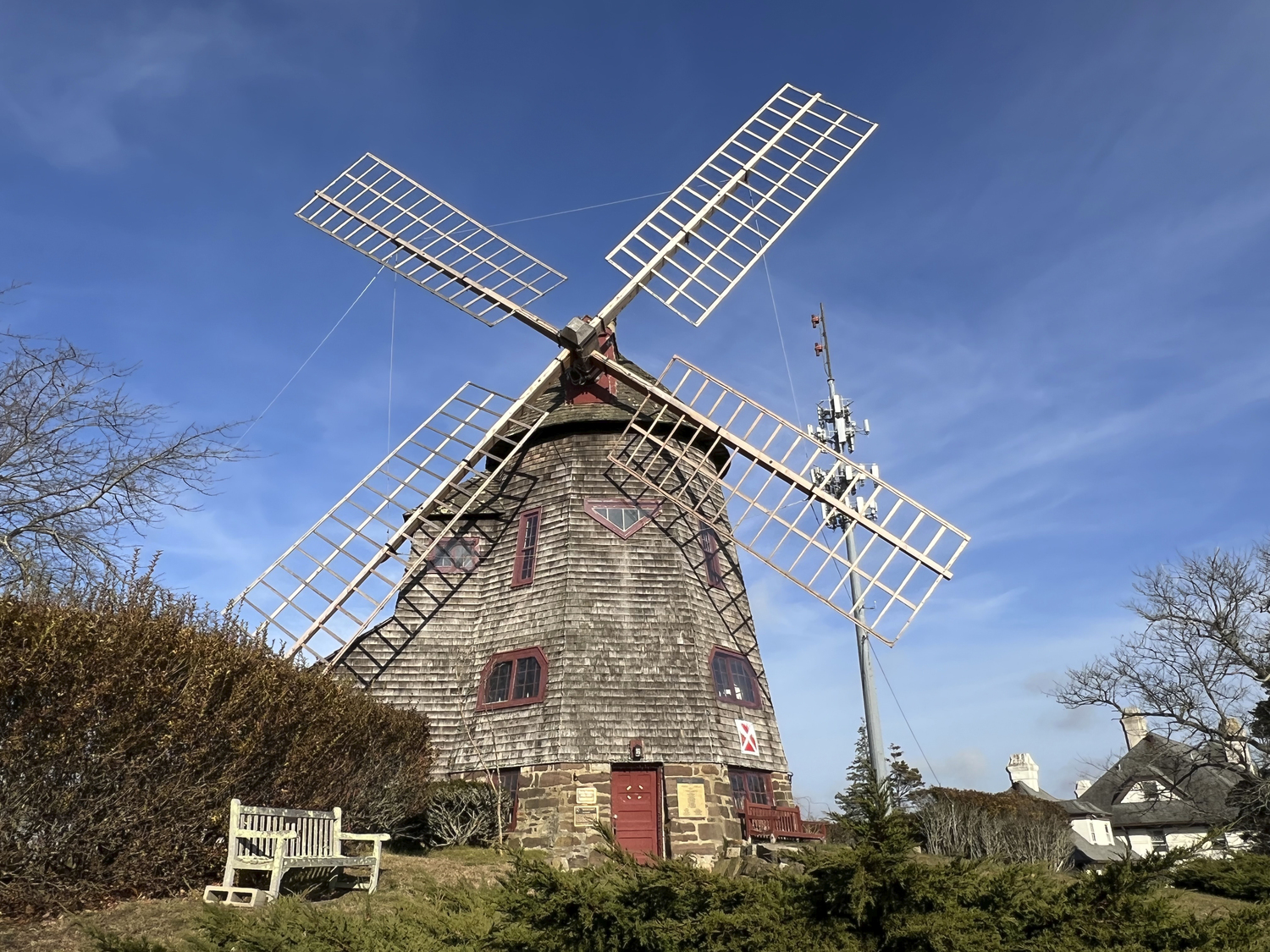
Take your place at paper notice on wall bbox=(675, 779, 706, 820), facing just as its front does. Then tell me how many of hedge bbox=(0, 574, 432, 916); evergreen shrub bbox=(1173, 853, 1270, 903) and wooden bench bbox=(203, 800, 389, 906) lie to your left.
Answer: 1

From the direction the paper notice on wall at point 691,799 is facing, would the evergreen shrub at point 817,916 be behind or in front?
in front

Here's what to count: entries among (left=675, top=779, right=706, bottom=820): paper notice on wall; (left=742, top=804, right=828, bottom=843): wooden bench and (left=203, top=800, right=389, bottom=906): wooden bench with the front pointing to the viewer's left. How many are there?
0

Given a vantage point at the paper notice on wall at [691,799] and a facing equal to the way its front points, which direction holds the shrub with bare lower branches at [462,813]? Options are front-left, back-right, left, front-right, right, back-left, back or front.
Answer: right

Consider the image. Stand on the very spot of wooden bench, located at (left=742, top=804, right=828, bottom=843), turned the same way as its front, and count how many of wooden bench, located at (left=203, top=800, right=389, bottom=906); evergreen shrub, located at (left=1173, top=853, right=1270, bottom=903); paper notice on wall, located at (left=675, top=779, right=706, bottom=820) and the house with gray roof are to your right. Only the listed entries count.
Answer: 2

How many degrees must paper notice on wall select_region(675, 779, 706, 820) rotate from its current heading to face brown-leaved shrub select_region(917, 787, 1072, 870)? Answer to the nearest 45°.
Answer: approximately 135° to its left

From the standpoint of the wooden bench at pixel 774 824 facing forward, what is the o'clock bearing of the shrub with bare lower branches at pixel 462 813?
The shrub with bare lower branches is roughly at 4 o'clock from the wooden bench.

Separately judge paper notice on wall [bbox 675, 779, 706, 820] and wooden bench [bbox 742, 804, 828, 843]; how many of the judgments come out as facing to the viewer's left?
0

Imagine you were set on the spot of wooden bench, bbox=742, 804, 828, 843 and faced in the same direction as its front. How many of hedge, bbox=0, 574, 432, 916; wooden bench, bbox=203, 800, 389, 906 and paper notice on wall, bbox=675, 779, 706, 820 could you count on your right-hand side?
3

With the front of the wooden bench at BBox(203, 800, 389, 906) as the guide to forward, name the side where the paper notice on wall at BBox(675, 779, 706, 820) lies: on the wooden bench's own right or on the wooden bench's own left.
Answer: on the wooden bench's own left

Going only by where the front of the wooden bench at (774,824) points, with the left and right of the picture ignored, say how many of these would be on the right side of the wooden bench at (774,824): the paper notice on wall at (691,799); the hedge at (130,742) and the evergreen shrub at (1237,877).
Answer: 2

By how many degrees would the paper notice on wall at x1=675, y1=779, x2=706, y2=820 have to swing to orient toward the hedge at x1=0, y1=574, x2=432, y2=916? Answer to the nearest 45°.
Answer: approximately 45° to its right

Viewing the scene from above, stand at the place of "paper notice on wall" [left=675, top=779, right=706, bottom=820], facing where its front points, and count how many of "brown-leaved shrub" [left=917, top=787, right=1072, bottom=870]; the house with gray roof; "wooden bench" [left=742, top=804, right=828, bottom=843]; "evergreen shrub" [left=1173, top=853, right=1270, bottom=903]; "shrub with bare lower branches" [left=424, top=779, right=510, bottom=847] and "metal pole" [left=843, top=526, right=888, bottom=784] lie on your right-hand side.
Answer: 1

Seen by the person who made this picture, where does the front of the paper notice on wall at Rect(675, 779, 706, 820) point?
facing the viewer

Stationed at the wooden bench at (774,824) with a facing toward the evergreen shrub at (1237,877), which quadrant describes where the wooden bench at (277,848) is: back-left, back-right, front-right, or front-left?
back-right

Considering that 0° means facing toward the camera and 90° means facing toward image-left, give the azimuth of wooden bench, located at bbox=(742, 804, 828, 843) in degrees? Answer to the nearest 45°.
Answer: approximately 315°

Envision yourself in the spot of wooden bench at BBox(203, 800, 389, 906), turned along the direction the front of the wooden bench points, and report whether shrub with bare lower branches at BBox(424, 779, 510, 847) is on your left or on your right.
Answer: on your left
